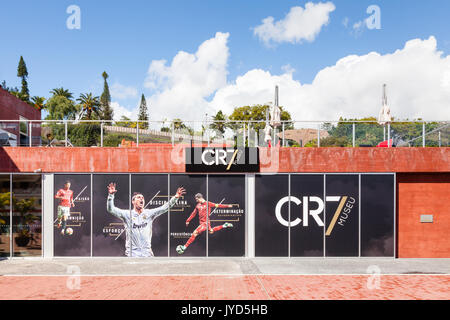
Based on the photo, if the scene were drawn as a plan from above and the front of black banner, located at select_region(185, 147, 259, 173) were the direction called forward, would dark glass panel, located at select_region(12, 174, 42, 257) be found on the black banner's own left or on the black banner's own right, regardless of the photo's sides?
on the black banner's own right

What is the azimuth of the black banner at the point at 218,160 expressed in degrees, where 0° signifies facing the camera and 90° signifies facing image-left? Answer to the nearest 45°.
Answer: approximately 0°

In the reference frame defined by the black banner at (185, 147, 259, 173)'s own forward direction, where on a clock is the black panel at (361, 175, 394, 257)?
The black panel is roughly at 9 o'clock from the black banner.

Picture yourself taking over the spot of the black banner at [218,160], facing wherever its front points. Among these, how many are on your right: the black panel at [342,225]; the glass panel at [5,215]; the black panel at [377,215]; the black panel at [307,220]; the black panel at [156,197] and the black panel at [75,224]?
3

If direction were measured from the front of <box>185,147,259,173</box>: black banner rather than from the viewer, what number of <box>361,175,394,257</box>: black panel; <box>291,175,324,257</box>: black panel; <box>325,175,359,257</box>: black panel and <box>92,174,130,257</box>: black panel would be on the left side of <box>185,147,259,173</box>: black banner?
3

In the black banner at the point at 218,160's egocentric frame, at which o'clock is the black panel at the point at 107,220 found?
The black panel is roughly at 3 o'clock from the black banner.

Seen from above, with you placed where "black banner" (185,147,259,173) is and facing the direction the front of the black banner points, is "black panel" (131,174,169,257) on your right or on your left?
on your right

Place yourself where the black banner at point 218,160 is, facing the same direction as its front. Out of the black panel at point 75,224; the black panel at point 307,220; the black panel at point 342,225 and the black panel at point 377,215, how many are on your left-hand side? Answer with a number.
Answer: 3

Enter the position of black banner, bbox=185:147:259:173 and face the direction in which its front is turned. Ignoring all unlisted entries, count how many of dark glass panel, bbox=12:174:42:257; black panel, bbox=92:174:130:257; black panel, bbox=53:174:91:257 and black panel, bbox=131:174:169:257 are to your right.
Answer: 4

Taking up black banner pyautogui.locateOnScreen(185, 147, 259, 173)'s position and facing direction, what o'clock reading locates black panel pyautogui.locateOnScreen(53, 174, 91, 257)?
The black panel is roughly at 3 o'clock from the black banner.

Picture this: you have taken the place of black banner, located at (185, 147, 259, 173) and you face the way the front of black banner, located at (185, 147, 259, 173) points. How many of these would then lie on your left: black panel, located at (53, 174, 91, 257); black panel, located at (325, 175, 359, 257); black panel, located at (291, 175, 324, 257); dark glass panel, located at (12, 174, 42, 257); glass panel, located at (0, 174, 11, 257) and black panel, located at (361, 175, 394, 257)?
3

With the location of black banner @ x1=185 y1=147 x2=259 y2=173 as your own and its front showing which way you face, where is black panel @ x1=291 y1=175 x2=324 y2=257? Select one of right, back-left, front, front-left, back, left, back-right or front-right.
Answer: left
